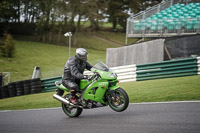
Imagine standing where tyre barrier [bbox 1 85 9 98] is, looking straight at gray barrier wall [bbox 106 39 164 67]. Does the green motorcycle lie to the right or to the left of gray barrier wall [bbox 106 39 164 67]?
right

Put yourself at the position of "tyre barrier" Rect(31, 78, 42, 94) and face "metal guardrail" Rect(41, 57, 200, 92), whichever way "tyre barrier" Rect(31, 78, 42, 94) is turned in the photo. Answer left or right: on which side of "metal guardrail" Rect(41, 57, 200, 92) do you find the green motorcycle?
right

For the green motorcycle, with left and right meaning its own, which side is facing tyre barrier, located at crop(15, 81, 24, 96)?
back

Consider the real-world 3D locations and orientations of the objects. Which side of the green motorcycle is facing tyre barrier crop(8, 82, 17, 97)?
back

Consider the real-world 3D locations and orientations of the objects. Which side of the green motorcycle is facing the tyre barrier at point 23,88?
back

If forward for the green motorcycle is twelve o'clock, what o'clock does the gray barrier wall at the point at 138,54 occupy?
The gray barrier wall is roughly at 8 o'clock from the green motorcycle.

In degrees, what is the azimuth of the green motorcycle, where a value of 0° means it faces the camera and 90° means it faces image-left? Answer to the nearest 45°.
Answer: approximately 315°

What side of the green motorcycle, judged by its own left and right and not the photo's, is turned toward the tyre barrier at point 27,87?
back

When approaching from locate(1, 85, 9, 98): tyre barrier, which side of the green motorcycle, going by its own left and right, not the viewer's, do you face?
back
